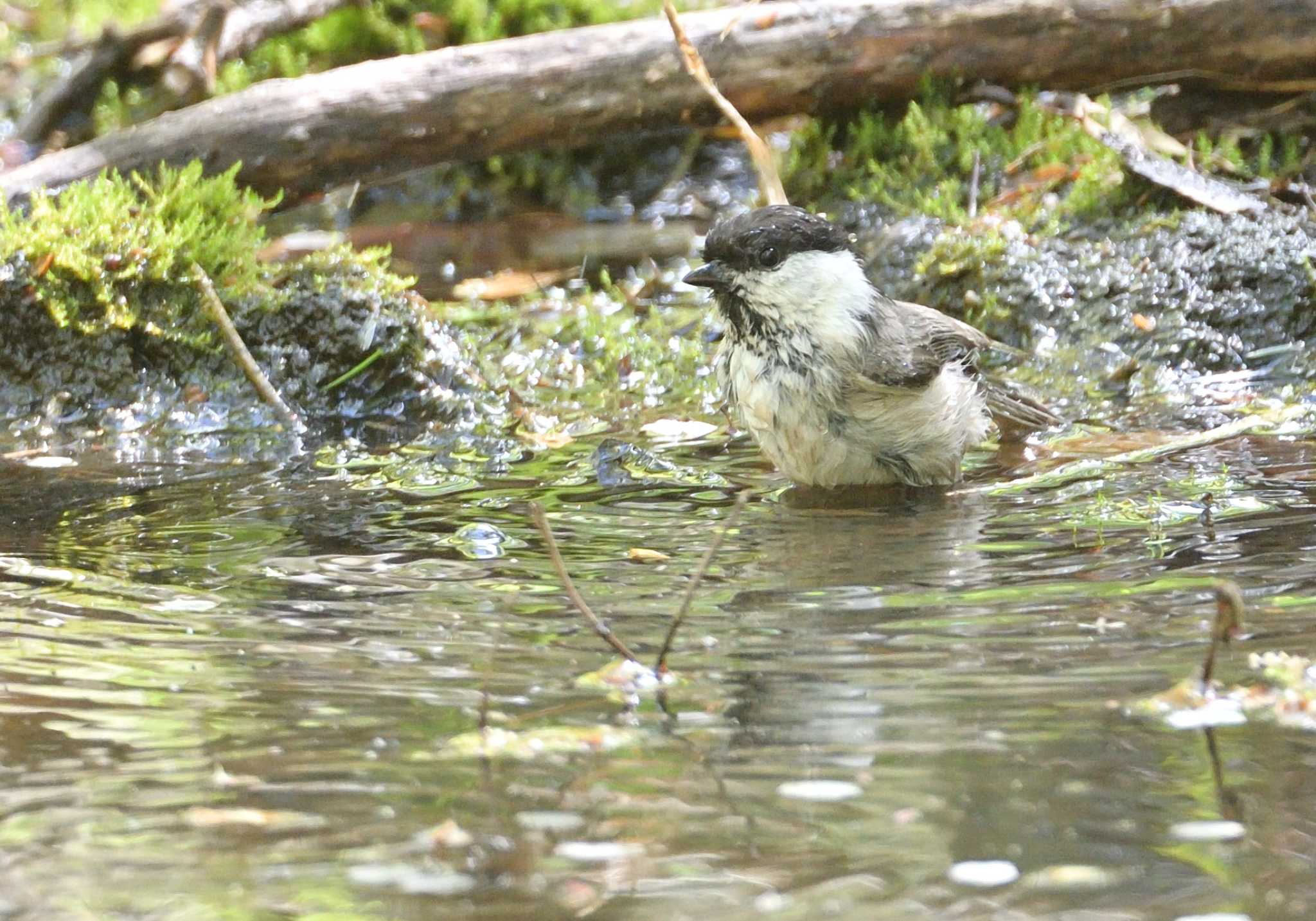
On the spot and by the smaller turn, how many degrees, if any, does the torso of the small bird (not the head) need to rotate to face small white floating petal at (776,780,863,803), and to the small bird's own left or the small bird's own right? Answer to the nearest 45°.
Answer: approximately 45° to the small bird's own left

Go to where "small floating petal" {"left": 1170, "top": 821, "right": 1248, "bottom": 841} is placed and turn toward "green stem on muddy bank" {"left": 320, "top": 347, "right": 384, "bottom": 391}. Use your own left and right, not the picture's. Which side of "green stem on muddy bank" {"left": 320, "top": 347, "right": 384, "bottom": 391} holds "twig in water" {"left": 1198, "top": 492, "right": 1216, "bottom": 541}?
right

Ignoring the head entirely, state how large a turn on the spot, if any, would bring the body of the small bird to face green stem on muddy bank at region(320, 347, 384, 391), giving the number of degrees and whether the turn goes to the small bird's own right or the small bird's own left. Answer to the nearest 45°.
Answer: approximately 90° to the small bird's own right

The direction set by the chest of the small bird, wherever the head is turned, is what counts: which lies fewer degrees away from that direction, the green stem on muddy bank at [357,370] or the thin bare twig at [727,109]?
the green stem on muddy bank

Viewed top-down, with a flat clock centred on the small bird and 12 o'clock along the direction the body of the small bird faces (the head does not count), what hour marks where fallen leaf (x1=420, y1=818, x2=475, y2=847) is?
The fallen leaf is roughly at 11 o'clock from the small bird.

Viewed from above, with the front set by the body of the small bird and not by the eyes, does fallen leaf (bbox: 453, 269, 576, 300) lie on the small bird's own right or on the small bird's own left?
on the small bird's own right

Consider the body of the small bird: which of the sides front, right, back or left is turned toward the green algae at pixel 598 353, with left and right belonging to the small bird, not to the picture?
right

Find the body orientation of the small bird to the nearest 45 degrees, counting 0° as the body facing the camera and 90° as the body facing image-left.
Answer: approximately 45°

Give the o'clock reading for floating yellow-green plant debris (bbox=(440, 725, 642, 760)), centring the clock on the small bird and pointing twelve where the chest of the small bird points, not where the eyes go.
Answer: The floating yellow-green plant debris is roughly at 11 o'clock from the small bird.

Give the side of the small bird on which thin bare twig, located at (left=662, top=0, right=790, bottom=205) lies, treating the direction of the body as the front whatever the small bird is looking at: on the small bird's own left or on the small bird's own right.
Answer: on the small bird's own right

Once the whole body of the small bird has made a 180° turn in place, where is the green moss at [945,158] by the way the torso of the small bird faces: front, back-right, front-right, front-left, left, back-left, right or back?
front-left

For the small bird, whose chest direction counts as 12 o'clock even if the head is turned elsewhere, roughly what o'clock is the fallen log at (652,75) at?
The fallen log is roughly at 4 o'clock from the small bird.

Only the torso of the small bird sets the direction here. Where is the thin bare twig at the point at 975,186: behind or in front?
behind
